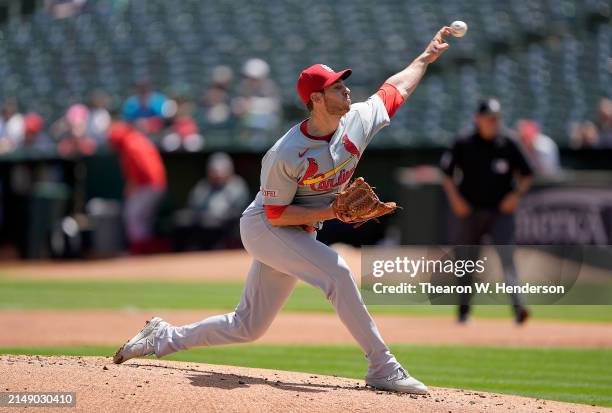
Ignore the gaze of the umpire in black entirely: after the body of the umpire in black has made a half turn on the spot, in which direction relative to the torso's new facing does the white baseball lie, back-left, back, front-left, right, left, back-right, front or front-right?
back

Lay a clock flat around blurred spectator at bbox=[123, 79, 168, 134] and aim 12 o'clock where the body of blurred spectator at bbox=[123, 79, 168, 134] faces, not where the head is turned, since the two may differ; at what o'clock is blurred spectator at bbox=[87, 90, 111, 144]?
blurred spectator at bbox=[87, 90, 111, 144] is roughly at 4 o'clock from blurred spectator at bbox=[123, 79, 168, 134].

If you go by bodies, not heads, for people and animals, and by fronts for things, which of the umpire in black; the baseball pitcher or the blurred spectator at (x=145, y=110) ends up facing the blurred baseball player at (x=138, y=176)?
the blurred spectator at (x=145, y=110)

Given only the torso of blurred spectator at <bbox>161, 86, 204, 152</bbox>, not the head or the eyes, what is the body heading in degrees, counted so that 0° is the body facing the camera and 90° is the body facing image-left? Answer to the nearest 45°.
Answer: approximately 0°

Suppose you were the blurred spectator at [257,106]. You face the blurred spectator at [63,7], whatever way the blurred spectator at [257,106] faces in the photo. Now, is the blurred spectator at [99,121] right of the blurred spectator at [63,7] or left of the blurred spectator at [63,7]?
left

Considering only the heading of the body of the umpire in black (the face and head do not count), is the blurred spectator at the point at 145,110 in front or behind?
behind

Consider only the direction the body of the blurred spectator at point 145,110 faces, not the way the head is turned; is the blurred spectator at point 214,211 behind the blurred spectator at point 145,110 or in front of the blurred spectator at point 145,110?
in front

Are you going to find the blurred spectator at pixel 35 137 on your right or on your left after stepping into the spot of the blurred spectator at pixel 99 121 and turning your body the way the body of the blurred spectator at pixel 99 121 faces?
on your right

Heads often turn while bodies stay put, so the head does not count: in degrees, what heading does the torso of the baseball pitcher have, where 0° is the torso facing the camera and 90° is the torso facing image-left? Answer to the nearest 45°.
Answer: approximately 315°

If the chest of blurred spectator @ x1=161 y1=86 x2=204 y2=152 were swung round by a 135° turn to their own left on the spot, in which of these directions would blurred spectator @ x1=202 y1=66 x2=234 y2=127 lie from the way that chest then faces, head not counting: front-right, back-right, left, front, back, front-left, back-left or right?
front
